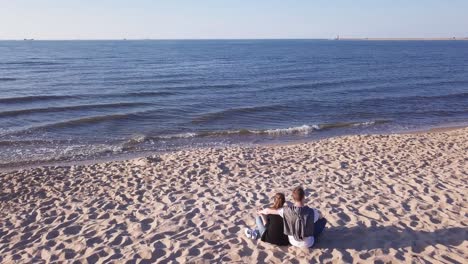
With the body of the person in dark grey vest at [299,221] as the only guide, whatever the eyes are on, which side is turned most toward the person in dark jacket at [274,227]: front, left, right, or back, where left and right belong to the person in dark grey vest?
left

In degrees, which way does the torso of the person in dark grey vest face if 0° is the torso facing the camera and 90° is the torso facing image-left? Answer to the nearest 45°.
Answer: approximately 180°
